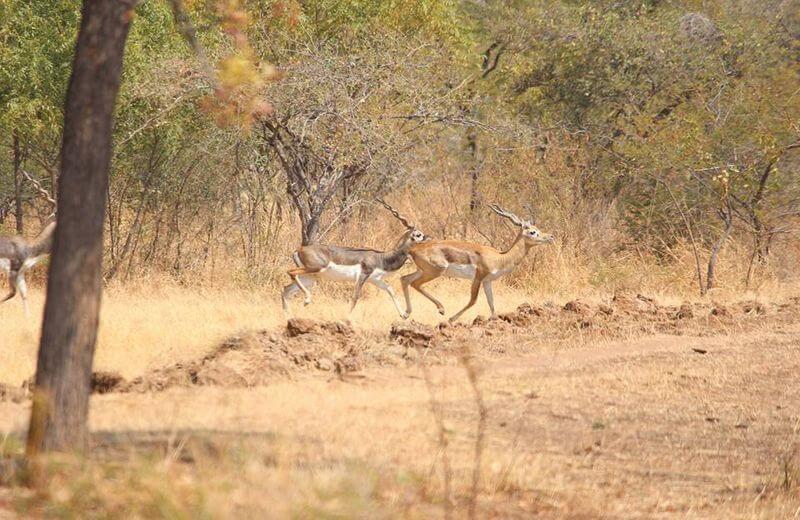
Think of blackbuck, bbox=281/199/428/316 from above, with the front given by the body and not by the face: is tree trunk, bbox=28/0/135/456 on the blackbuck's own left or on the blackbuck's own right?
on the blackbuck's own right

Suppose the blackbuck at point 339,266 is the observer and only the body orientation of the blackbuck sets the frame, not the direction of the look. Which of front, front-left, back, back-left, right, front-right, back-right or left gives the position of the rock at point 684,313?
front

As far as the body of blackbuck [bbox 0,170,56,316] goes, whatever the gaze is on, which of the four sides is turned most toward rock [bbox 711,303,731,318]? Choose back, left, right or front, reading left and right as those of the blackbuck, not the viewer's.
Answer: front

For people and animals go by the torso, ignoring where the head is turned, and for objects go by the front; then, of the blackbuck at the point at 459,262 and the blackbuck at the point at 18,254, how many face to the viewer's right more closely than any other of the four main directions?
2

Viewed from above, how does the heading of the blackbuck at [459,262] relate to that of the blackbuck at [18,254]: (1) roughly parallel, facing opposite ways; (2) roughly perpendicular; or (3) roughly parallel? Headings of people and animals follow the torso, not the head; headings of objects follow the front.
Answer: roughly parallel

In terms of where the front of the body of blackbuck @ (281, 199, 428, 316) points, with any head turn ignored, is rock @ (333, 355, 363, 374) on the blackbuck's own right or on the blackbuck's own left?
on the blackbuck's own right

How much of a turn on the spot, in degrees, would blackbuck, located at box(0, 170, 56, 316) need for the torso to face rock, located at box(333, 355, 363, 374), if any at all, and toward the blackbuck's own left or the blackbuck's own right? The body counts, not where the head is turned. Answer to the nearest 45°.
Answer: approximately 45° to the blackbuck's own right

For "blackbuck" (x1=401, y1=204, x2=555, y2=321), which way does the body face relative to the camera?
to the viewer's right

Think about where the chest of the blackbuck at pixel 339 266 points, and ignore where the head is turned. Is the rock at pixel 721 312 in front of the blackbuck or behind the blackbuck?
in front

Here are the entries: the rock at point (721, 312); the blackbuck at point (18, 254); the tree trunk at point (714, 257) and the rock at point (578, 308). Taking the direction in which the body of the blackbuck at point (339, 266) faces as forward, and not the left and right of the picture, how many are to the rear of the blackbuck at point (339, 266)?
1

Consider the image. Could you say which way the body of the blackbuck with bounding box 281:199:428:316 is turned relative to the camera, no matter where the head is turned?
to the viewer's right

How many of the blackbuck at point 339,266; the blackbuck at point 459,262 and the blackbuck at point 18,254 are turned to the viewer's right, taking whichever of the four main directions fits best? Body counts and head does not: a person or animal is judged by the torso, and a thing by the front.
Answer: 3

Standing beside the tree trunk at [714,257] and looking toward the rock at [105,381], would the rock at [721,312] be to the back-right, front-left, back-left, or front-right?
front-left

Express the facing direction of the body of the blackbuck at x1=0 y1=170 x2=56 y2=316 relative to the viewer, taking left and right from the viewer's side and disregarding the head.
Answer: facing to the right of the viewer

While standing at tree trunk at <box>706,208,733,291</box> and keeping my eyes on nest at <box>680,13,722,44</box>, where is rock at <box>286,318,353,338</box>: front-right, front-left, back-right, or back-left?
back-left
